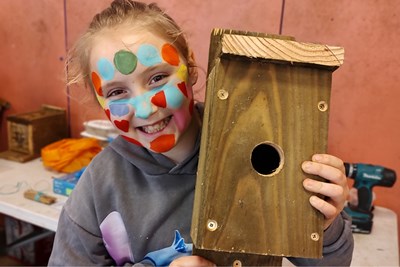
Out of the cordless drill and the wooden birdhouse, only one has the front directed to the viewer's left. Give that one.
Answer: the cordless drill

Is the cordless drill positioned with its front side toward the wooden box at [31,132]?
yes

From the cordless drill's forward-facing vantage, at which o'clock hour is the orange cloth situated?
The orange cloth is roughly at 12 o'clock from the cordless drill.

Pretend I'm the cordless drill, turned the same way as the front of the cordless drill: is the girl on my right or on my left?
on my left

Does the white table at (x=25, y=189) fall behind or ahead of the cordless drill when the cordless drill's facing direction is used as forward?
ahead

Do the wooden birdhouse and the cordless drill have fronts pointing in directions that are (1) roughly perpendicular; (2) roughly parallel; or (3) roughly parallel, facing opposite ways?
roughly perpendicular

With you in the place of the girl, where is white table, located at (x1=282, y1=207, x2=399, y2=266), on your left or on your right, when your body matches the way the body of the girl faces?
on your left

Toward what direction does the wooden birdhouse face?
toward the camera

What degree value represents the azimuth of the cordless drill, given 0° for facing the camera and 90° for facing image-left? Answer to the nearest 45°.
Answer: approximately 90°
